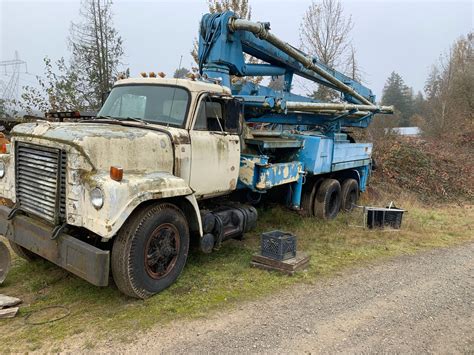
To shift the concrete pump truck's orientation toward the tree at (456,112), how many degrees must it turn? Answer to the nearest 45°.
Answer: approximately 180°

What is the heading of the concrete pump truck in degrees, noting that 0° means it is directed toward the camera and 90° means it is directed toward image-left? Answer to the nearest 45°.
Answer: approximately 45°

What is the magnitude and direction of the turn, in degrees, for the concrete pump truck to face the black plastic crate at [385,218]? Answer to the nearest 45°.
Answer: approximately 180°

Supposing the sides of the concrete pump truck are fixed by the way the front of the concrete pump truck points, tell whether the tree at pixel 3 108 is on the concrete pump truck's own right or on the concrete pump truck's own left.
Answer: on the concrete pump truck's own right

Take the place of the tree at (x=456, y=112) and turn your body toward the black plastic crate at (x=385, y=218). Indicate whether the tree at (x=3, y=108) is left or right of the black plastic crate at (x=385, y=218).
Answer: right
